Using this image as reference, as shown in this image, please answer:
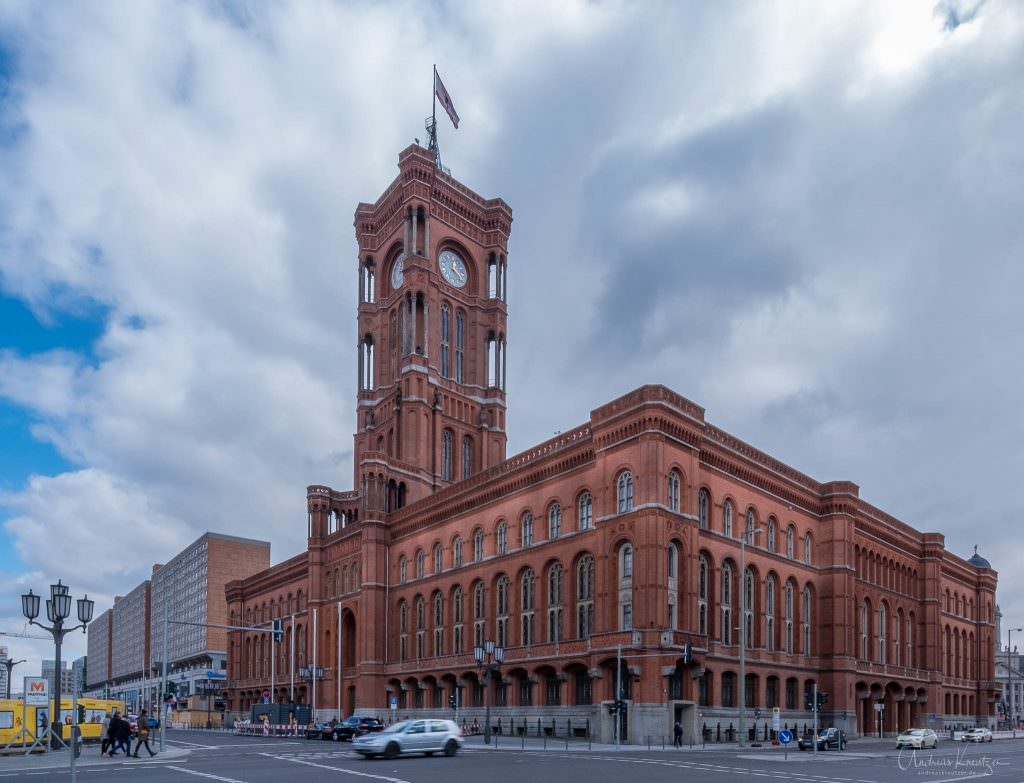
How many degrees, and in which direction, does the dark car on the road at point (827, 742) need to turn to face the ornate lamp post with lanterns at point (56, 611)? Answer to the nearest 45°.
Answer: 0° — it already faces it

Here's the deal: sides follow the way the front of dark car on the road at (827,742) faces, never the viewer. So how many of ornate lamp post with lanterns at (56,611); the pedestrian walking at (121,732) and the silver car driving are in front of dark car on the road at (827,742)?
3

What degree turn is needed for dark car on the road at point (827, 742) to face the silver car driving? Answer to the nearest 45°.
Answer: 0° — it already faces it

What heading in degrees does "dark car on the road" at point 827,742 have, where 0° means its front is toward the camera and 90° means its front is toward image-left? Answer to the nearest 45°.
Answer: approximately 45°

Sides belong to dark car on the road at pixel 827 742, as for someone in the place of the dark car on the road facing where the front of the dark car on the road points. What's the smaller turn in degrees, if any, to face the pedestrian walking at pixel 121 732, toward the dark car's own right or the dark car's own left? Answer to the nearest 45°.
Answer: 0° — it already faces them
